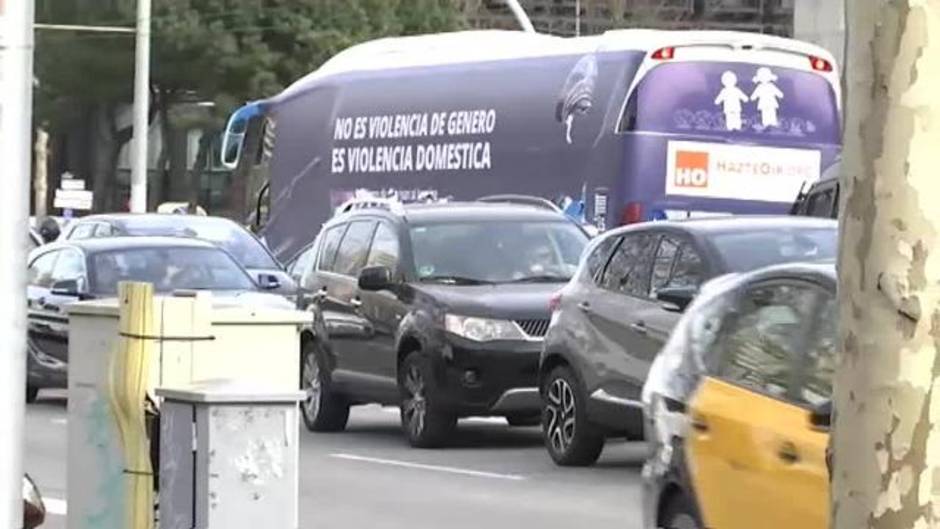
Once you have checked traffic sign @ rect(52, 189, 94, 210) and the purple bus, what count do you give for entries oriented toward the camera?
1

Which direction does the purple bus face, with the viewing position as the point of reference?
facing away from the viewer and to the left of the viewer

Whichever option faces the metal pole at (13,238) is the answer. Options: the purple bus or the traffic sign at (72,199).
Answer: the traffic sign

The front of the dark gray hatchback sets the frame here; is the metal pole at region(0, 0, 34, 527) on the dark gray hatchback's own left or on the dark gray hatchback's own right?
on the dark gray hatchback's own right
